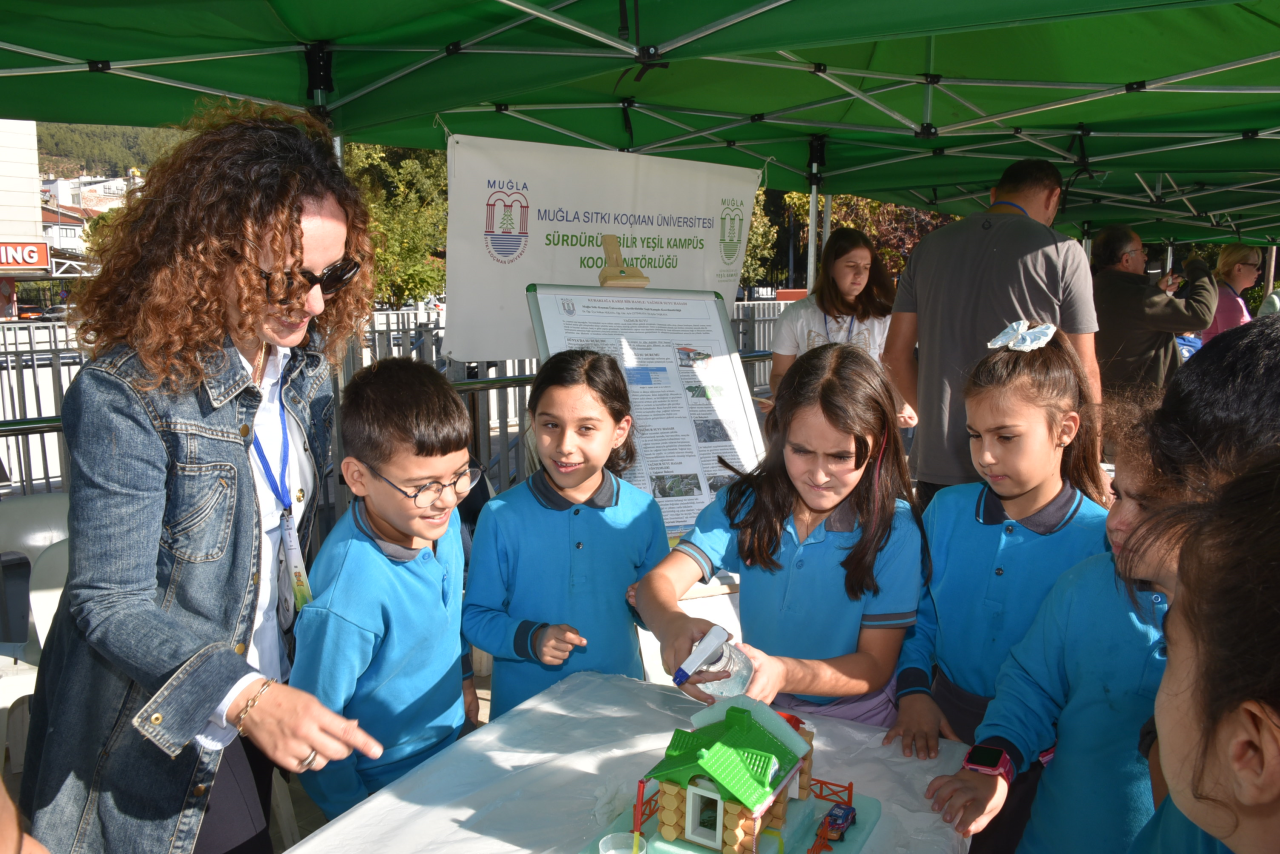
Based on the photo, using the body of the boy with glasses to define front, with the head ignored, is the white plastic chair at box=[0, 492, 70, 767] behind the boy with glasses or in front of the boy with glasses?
behind

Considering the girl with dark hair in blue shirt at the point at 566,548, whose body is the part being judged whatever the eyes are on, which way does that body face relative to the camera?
toward the camera

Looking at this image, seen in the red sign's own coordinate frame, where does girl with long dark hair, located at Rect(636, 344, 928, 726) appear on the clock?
The girl with long dark hair is roughly at 12 o'clock from the red sign.

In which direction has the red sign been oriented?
toward the camera

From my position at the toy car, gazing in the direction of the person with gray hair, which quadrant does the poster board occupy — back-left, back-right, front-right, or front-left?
front-left

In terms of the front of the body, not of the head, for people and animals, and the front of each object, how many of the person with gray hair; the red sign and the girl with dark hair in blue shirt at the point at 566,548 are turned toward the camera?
2

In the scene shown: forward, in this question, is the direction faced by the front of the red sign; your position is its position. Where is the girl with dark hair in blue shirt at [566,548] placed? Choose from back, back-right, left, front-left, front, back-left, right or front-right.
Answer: front

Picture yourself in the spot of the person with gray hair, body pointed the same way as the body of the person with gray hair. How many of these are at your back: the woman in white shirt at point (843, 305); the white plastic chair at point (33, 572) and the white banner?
3

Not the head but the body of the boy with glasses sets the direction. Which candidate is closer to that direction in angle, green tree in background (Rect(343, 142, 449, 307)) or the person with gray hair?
the person with gray hair

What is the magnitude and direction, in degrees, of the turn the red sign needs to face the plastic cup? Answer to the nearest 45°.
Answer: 0° — it already faces it

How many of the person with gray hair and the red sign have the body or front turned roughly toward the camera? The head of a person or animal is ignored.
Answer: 1

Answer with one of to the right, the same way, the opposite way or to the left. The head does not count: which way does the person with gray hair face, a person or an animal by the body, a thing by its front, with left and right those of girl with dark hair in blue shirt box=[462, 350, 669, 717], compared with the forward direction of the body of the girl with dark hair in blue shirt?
to the left

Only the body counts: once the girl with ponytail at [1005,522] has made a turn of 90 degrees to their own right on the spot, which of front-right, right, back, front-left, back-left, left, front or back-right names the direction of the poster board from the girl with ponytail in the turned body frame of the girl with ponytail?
front

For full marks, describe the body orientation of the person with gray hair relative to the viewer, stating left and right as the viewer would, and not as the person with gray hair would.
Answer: facing away from the viewer and to the right of the viewer

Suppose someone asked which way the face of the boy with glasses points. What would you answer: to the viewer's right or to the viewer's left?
to the viewer's right

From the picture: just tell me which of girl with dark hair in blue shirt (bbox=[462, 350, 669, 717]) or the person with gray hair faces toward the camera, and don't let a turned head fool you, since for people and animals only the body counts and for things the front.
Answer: the girl with dark hair in blue shirt

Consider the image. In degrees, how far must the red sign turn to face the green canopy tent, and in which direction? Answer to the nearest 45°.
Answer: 0° — it already faces it

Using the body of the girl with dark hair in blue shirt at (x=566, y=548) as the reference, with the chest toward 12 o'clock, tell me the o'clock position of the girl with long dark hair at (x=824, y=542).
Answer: the girl with long dark hair at (x=824, y=542) is roughly at 10 o'clock from the girl with dark hair in blue shirt at (x=566, y=548).
